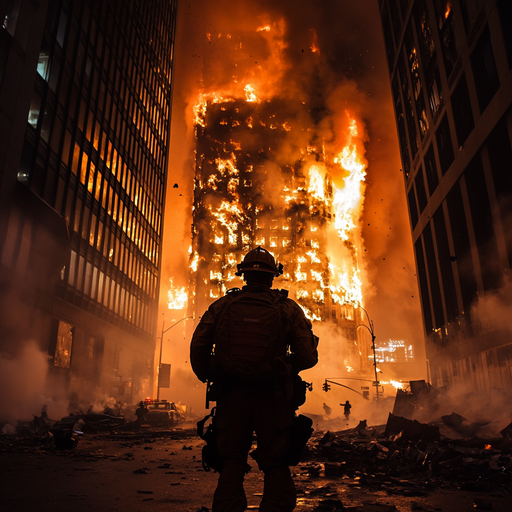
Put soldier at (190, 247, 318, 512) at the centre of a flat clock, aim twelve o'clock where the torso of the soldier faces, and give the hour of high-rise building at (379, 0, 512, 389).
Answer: The high-rise building is roughly at 1 o'clock from the soldier.

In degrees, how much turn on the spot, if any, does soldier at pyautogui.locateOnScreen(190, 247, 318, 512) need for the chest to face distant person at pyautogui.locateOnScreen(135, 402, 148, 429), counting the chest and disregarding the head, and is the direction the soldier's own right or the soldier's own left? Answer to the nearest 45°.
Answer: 0° — they already face them

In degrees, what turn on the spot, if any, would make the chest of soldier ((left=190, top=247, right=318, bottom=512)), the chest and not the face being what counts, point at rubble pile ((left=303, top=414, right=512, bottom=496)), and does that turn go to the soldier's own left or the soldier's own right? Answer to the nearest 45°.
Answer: approximately 45° to the soldier's own right

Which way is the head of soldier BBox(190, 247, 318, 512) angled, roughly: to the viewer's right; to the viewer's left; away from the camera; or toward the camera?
away from the camera

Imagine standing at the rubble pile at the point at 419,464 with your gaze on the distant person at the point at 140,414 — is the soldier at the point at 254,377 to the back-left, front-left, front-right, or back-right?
back-left

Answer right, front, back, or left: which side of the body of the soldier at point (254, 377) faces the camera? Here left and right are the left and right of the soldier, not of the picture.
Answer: back

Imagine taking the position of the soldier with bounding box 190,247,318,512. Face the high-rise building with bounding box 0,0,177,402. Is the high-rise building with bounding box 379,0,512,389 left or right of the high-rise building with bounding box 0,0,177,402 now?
right

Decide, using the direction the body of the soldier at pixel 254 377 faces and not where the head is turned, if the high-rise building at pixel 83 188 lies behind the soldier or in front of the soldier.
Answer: in front
